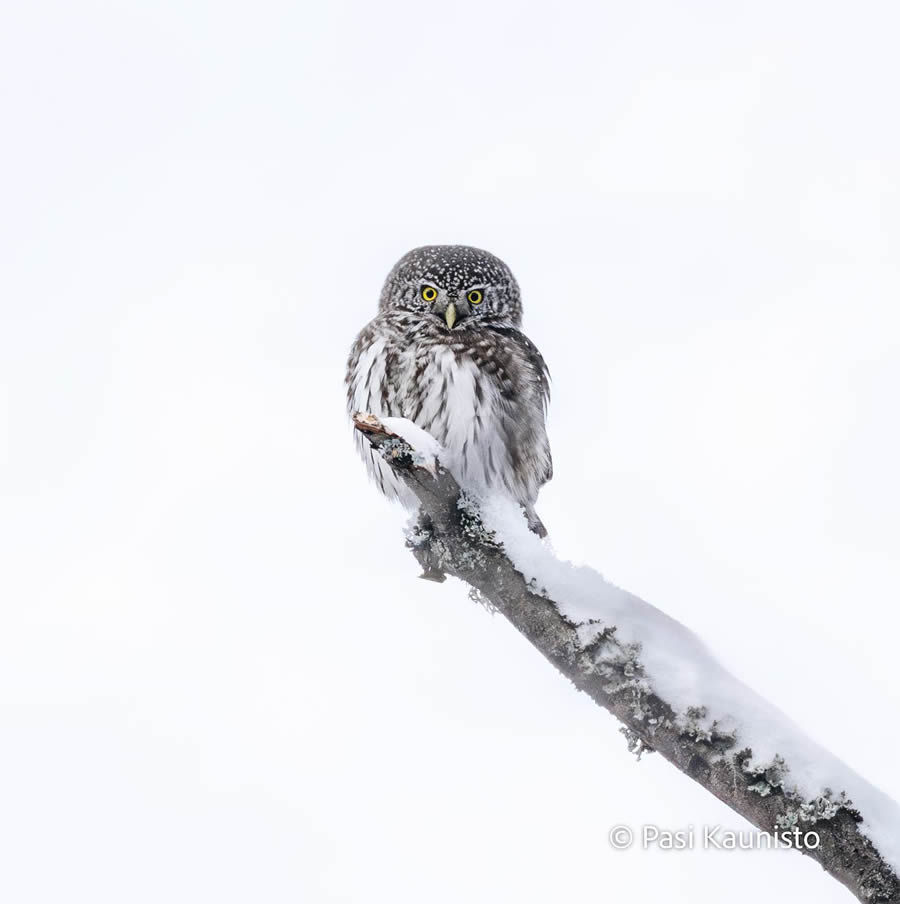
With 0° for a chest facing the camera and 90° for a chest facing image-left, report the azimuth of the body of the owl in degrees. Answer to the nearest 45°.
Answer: approximately 0°
